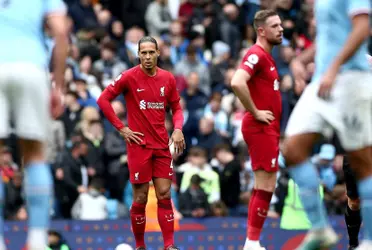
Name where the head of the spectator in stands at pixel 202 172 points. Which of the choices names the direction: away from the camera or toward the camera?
toward the camera

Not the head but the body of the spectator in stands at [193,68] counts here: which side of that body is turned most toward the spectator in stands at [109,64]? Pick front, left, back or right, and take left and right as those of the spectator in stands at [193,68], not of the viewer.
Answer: right

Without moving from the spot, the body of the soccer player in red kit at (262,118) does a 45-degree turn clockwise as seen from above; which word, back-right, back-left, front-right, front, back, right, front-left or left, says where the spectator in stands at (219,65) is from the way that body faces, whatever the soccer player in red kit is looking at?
back-left

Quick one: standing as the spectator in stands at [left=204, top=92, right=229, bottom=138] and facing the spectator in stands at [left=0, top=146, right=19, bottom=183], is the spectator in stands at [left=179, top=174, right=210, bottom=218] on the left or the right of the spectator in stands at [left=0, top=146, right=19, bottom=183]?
left

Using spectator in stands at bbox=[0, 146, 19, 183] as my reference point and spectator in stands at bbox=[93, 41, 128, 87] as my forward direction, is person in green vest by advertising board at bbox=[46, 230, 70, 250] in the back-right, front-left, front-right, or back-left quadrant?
back-right

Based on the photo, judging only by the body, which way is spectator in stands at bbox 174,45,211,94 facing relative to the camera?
toward the camera

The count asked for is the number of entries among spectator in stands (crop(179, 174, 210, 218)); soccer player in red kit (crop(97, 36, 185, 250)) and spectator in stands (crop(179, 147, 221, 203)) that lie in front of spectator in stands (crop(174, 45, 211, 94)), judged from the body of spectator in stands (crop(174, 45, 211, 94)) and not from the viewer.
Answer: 3

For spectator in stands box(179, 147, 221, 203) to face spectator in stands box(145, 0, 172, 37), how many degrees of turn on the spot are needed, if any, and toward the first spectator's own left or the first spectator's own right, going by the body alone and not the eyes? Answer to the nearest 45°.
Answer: approximately 180°

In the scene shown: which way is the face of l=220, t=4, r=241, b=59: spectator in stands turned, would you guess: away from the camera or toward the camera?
toward the camera

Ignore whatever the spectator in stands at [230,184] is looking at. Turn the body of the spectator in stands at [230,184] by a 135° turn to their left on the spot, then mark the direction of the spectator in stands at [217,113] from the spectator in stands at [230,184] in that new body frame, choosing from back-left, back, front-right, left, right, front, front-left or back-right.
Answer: left

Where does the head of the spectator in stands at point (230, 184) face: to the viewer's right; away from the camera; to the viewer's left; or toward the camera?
toward the camera

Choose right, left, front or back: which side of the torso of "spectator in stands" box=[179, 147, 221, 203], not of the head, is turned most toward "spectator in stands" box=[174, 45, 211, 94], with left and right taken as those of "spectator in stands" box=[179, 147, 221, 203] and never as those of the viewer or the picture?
back

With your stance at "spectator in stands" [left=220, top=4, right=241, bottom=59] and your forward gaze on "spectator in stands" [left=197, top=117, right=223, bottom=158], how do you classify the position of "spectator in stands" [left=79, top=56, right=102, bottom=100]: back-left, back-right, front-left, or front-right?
front-right
